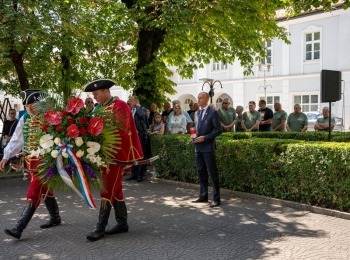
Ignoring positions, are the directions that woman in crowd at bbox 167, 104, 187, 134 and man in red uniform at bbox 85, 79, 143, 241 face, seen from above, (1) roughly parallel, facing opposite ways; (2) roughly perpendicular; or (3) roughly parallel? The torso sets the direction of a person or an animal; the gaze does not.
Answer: roughly perpendicular

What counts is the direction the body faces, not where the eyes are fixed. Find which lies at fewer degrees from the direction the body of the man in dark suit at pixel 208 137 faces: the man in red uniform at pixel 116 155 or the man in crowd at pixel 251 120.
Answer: the man in red uniform

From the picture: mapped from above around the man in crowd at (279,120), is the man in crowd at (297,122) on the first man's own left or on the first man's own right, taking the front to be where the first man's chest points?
on the first man's own left

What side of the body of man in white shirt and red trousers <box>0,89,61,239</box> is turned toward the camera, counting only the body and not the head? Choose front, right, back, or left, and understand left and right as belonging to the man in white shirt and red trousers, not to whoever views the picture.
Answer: left

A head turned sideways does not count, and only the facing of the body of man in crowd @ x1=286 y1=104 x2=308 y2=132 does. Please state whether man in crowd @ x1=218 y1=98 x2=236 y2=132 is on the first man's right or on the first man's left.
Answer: on the first man's right

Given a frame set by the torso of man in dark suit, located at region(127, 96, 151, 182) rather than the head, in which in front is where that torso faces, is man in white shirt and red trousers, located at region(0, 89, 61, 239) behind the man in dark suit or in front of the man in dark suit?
in front

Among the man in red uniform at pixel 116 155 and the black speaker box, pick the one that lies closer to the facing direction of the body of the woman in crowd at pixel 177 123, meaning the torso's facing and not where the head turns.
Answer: the man in red uniform

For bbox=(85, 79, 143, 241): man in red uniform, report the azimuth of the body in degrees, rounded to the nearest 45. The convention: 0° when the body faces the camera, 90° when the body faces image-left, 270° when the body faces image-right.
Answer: approximately 90°

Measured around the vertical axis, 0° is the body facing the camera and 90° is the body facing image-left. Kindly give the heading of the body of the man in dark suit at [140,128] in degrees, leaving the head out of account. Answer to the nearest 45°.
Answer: approximately 45°

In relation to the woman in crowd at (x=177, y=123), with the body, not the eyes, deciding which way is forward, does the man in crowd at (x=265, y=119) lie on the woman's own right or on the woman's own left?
on the woman's own left

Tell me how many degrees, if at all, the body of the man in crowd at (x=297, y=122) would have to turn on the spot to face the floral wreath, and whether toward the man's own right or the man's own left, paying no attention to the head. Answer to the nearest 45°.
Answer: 0° — they already face it
